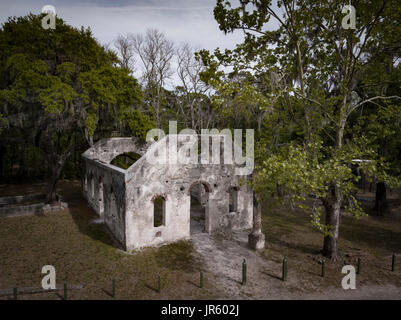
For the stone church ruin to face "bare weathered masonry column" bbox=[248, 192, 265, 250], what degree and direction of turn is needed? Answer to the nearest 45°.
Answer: approximately 45° to its left

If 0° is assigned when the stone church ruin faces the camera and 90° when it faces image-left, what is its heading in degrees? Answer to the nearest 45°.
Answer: approximately 315°

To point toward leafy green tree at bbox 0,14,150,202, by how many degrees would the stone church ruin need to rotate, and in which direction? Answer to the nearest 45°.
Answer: approximately 180°

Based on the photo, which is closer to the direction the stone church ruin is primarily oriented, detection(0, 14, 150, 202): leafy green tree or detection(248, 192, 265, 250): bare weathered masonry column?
the bare weathered masonry column

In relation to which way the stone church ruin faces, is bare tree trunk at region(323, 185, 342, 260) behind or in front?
in front

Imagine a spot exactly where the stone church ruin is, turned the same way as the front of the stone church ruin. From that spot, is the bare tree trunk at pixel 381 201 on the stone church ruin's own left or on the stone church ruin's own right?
on the stone church ruin's own left
